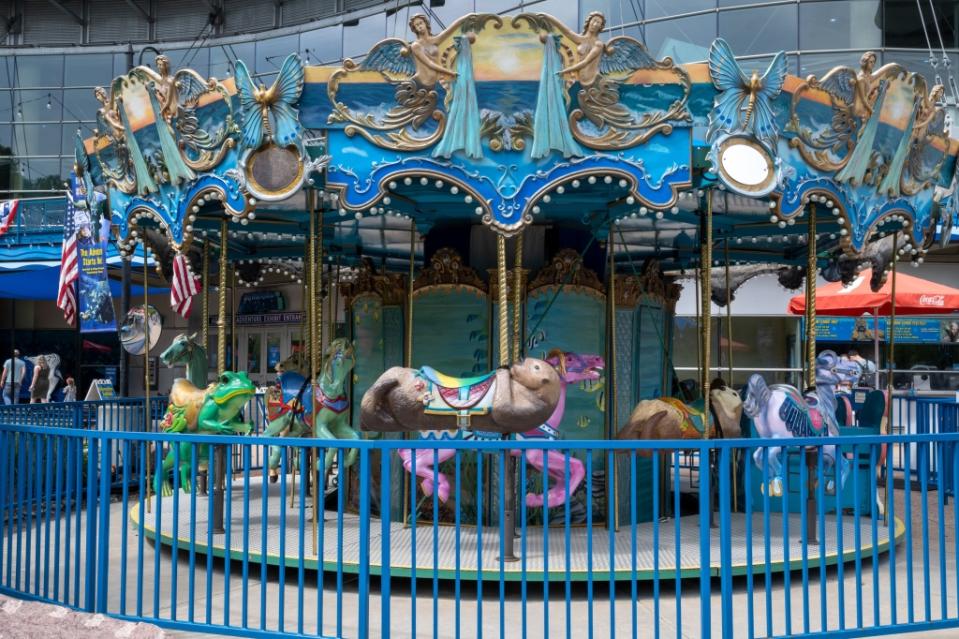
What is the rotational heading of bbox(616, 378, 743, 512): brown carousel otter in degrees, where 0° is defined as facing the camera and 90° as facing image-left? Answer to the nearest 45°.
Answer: approximately 225°

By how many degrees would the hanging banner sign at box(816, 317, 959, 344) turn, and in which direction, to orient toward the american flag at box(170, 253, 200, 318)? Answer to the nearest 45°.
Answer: approximately 45° to its right

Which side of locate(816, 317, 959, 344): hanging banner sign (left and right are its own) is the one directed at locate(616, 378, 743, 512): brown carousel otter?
front

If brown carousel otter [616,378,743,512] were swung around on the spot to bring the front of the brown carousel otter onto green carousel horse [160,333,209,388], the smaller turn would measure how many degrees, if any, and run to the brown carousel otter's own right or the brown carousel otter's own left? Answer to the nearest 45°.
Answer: approximately 135° to the brown carousel otter's own left

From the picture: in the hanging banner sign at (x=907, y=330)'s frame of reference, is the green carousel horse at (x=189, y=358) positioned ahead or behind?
ahead

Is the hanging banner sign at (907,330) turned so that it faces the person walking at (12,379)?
no

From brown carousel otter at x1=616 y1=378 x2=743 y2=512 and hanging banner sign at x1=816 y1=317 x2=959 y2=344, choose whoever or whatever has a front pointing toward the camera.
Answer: the hanging banner sign

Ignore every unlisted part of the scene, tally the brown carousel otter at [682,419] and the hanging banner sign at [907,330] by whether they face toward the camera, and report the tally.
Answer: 1

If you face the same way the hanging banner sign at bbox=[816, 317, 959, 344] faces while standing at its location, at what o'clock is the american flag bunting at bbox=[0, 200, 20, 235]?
The american flag bunting is roughly at 2 o'clock from the hanging banner sign.

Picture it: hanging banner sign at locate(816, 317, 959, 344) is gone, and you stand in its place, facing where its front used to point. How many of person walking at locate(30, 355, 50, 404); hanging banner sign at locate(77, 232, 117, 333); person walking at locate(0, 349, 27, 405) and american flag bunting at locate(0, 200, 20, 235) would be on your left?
0

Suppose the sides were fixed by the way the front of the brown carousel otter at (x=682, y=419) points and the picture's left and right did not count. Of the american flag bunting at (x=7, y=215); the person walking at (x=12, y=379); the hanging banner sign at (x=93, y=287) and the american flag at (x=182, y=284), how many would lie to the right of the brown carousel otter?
0

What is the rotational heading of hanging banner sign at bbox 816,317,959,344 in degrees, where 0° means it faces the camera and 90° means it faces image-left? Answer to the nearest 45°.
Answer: approximately 0°

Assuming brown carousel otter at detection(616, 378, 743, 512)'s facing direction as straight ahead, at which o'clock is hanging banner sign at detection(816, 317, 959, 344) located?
The hanging banner sign is roughly at 11 o'clock from the brown carousel otter.

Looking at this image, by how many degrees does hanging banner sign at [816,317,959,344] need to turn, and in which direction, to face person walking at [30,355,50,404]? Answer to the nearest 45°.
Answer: approximately 45° to its right

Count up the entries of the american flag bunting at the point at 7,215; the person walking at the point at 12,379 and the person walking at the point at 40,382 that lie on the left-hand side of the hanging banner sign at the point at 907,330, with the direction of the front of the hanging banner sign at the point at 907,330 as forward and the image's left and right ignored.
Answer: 0

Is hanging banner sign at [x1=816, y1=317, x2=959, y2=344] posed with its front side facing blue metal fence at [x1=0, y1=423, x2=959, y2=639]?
yes
